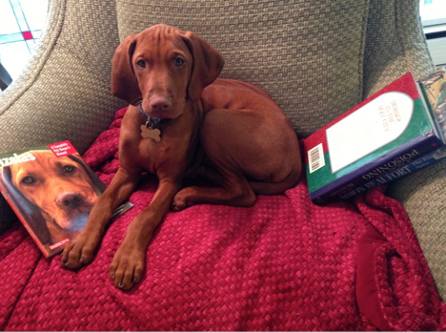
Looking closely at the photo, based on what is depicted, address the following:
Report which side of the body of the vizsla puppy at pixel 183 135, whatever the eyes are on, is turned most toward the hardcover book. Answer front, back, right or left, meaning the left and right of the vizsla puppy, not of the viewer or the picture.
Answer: left

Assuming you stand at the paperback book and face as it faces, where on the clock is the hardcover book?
The hardcover book is roughly at 10 o'clock from the paperback book.

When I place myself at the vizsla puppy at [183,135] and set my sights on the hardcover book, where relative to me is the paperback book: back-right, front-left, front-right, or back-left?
back-right

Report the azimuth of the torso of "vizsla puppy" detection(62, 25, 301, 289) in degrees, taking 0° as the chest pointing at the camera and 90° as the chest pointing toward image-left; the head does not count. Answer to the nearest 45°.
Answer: approximately 45°

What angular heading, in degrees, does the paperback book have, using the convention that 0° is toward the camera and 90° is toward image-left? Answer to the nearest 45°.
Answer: approximately 0°
